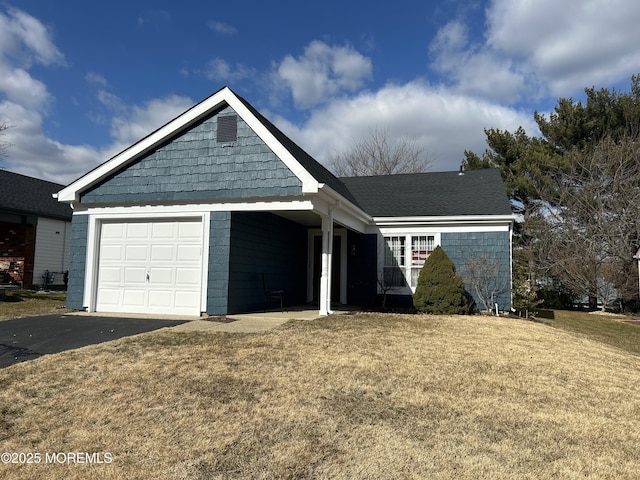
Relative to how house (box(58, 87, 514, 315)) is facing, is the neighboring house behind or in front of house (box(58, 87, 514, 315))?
behind

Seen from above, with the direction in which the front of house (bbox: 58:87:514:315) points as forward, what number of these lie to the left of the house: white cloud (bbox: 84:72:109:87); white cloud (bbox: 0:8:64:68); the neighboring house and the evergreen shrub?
1

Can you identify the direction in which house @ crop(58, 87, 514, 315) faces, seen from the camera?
facing the viewer

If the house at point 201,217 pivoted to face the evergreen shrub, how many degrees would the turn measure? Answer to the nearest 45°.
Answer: approximately 90° to its left

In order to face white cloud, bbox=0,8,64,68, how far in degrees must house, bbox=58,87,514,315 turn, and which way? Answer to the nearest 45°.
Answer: approximately 135° to its right

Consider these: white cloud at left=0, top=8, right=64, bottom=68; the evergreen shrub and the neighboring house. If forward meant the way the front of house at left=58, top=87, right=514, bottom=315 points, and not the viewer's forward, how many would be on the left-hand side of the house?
1

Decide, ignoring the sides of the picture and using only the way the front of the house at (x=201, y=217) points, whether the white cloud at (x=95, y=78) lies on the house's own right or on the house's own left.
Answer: on the house's own right
